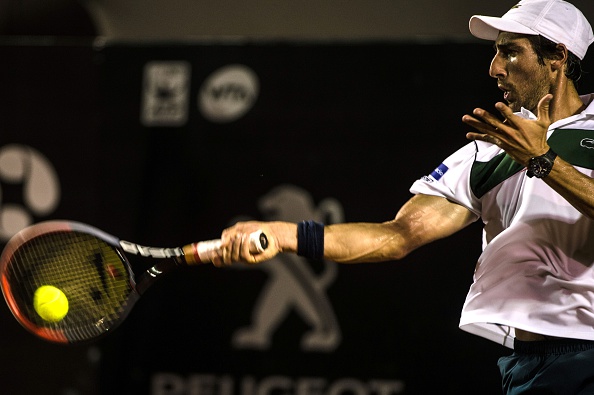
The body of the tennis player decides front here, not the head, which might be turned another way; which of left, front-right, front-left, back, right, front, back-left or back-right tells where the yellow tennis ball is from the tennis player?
front-right

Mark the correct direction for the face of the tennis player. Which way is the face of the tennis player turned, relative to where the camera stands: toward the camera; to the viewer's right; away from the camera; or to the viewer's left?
to the viewer's left

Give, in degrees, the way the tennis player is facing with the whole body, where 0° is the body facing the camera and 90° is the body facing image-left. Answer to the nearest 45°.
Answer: approximately 45°
